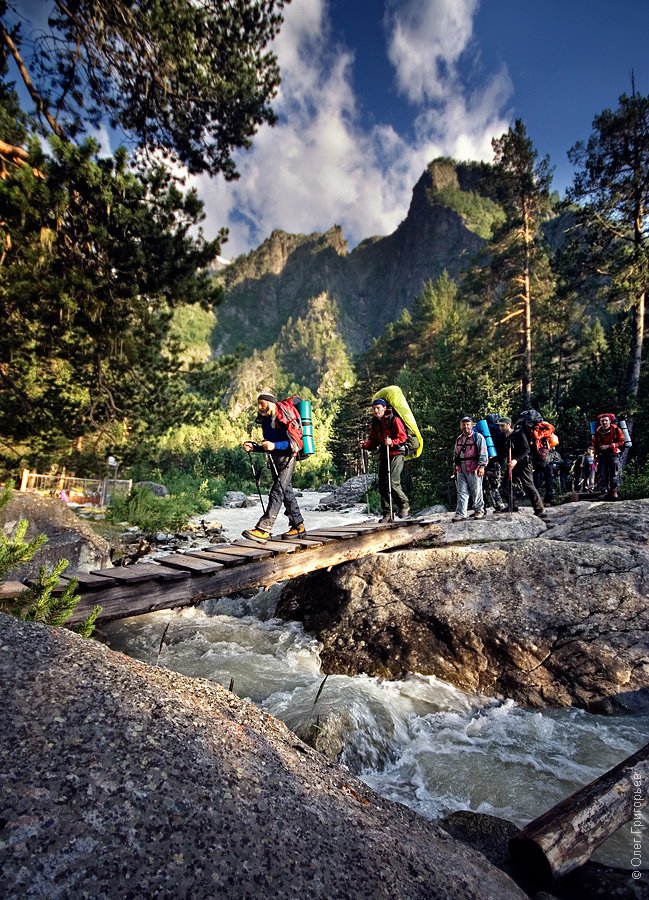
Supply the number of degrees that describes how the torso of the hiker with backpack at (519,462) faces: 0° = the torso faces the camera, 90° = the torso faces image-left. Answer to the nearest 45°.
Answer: approximately 45°

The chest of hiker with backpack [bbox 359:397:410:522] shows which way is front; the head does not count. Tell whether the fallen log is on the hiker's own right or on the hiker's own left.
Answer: on the hiker's own left

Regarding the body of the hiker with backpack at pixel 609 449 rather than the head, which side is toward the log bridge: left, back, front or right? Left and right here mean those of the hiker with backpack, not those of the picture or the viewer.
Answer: front

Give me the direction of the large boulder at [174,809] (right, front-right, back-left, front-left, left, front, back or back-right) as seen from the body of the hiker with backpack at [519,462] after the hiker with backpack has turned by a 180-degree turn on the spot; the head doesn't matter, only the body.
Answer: back-right

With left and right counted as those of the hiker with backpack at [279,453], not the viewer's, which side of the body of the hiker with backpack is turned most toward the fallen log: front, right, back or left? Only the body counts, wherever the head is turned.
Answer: left

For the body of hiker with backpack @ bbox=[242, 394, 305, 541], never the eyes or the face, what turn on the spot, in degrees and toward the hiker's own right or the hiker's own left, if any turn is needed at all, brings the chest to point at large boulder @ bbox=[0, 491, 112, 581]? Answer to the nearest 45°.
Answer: approximately 45° to the hiker's own right

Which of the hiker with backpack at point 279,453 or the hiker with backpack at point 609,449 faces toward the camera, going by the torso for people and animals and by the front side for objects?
the hiker with backpack at point 609,449

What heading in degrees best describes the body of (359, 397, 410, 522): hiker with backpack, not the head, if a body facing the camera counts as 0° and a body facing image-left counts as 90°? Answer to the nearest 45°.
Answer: approximately 45°

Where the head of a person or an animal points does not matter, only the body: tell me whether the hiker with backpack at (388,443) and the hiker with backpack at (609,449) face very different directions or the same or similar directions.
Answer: same or similar directions

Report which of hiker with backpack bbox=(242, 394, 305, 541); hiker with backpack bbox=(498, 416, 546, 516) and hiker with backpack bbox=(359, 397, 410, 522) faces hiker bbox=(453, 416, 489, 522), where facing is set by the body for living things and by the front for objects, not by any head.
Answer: hiker with backpack bbox=(498, 416, 546, 516)

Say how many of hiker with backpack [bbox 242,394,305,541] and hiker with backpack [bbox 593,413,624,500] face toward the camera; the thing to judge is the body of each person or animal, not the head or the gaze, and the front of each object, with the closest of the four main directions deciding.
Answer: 1

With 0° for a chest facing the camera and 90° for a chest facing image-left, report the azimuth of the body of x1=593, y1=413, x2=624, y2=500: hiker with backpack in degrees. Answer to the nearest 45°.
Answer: approximately 0°

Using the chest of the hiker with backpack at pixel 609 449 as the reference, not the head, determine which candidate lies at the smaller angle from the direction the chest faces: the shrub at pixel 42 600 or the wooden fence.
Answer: the shrub

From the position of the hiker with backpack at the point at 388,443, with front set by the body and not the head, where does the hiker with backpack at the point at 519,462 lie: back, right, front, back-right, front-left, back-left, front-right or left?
back

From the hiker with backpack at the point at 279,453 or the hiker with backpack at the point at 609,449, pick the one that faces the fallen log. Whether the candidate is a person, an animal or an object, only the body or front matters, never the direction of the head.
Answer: the hiker with backpack at the point at 609,449

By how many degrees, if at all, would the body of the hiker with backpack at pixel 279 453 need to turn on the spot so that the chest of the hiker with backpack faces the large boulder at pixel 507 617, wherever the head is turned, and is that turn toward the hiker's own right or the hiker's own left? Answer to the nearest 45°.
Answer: approximately 135° to the hiker's own left

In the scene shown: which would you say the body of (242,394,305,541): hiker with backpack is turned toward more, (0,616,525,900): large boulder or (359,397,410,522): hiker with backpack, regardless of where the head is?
the large boulder

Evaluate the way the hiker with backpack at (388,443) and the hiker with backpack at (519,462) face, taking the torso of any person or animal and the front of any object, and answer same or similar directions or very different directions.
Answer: same or similar directions
